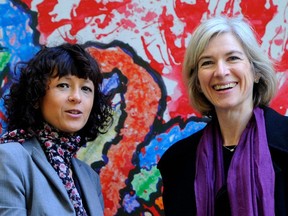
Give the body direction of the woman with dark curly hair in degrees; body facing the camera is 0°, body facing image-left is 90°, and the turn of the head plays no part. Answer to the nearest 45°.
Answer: approximately 315°
